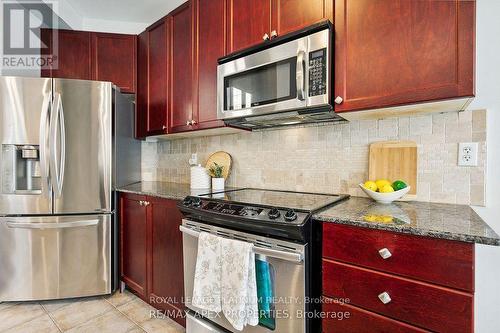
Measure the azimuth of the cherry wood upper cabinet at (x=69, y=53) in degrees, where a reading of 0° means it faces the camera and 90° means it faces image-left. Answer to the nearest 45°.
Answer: approximately 0°

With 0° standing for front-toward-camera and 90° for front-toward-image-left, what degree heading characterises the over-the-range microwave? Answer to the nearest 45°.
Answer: approximately 45°

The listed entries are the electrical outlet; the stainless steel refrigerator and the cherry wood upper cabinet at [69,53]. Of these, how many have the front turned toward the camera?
3

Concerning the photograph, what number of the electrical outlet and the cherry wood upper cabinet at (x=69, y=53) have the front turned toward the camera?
2

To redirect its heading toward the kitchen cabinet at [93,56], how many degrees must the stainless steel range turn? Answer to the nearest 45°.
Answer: approximately 90° to its right

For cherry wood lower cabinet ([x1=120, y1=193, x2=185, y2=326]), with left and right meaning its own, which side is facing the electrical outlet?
left
